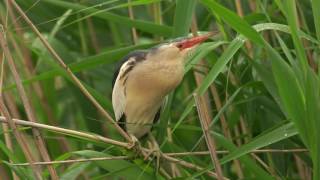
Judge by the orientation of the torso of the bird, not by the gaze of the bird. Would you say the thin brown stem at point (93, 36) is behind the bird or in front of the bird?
behind

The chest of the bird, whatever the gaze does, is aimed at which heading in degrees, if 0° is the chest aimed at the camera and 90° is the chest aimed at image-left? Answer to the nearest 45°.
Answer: approximately 315°
